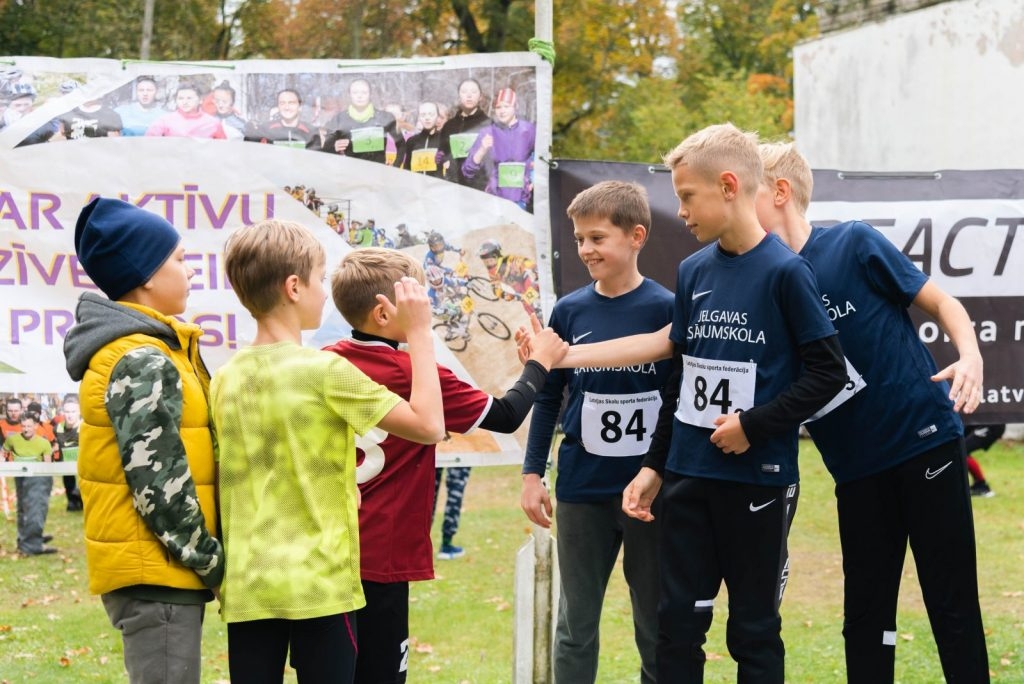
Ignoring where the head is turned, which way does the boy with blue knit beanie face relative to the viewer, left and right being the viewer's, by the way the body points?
facing to the right of the viewer

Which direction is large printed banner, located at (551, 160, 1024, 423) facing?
toward the camera

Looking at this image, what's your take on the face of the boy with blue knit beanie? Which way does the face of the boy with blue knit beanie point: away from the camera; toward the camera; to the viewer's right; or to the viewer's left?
to the viewer's right

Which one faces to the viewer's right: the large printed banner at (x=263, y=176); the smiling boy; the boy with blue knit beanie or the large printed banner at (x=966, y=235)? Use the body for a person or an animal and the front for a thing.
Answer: the boy with blue knit beanie

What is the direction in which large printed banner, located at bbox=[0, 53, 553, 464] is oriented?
toward the camera

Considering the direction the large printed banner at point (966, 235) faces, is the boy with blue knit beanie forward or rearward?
forward

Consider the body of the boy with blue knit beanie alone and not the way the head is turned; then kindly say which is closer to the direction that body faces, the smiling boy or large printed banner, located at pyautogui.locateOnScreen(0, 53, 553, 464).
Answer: the smiling boy

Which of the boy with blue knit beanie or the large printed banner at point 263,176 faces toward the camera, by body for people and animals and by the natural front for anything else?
the large printed banner

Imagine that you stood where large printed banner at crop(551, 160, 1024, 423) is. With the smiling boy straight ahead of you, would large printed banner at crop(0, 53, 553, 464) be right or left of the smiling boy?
right

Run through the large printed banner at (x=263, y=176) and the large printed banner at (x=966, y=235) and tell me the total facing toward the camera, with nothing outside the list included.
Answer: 2

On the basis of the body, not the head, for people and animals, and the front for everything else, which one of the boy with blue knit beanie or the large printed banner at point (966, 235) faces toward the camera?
the large printed banner

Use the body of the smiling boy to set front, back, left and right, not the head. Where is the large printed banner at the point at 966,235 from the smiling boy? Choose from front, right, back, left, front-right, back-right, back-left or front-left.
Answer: back-left

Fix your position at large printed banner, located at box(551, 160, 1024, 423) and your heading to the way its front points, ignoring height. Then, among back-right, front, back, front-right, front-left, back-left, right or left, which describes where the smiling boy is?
front-right

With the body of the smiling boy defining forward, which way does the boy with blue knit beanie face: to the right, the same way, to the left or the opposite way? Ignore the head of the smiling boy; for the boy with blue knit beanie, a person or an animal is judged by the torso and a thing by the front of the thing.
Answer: to the left

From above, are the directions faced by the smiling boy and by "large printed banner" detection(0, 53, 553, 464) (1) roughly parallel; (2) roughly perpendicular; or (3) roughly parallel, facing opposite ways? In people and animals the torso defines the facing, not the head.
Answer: roughly parallel

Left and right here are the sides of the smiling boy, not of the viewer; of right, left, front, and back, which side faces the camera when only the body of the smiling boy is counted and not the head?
front
